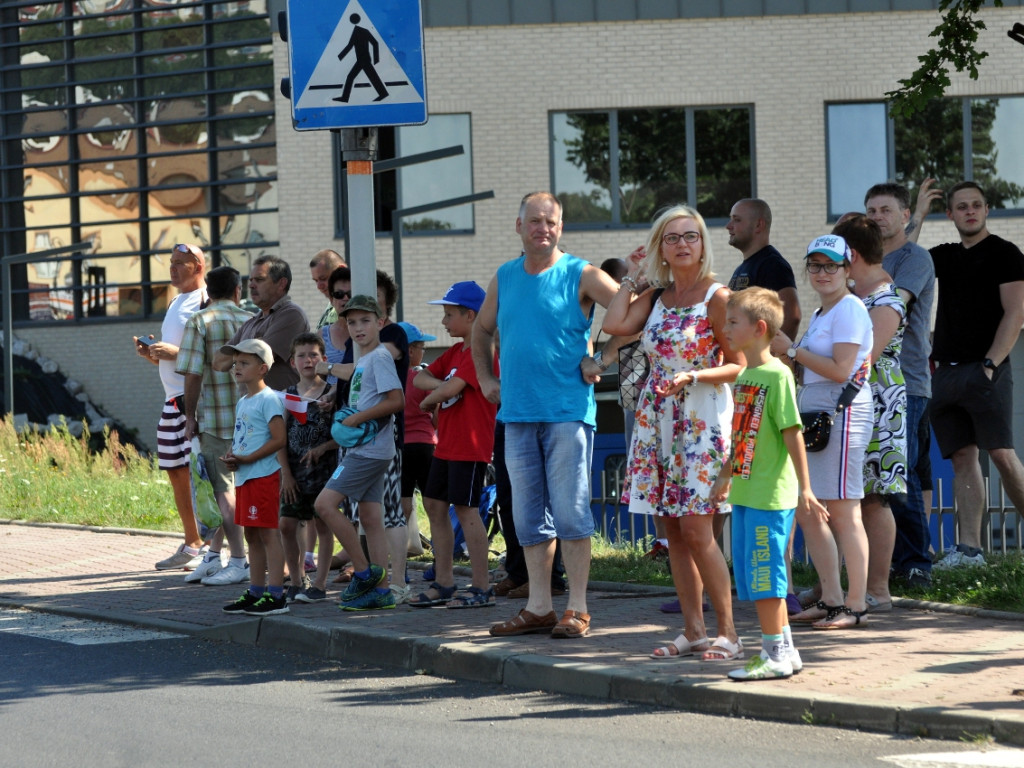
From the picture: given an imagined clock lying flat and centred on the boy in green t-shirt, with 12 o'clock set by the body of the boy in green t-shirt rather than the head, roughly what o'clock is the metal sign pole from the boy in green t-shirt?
The metal sign pole is roughly at 3 o'clock from the boy in green t-shirt.

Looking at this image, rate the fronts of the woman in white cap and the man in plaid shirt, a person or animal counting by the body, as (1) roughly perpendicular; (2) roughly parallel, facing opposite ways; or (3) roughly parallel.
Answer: roughly perpendicular

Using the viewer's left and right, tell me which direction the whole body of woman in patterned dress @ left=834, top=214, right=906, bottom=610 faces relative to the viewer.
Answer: facing to the left of the viewer

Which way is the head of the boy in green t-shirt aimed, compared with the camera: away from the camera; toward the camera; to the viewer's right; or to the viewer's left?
to the viewer's left

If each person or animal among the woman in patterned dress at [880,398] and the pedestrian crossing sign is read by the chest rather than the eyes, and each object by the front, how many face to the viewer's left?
1

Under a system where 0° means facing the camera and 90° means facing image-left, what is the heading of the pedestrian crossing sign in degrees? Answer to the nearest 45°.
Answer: approximately 0°

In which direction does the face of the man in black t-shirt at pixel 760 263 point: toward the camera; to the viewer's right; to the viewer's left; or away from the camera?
to the viewer's left

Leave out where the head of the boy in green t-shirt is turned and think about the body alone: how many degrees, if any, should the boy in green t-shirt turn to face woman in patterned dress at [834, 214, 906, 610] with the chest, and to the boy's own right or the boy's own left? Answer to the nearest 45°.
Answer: approximately 135° to the boy's own right
